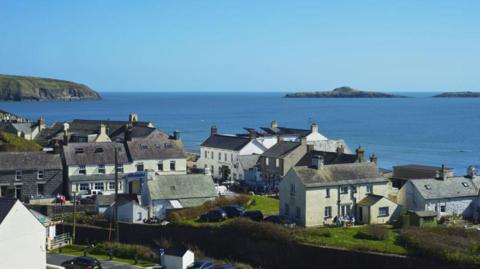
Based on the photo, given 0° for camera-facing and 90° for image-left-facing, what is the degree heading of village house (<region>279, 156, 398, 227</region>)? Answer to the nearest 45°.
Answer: approximately 315°

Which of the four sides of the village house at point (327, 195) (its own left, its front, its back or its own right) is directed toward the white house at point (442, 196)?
left

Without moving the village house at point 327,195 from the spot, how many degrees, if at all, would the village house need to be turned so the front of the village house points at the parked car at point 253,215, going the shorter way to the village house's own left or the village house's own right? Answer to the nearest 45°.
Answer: approximately 90° to the village house's own right

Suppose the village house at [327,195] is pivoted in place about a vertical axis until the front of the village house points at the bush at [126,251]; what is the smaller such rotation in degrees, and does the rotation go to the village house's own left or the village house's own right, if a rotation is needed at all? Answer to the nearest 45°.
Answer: approximately 90° to the village house's own right

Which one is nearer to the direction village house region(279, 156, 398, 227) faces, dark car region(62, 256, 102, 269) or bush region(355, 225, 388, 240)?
the bush

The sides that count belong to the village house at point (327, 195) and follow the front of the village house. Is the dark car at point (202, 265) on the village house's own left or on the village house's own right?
on the village house's own right

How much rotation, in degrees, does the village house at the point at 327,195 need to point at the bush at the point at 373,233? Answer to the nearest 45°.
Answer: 0° — it already faces it

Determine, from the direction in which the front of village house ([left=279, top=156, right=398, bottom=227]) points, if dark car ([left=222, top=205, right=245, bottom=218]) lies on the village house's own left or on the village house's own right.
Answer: on the village house's own right

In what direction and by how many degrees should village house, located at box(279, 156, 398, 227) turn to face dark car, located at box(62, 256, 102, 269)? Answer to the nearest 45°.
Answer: approximately 90° to its right

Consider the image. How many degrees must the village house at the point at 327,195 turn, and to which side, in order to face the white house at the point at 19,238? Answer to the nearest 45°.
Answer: approximately 90° to its right
